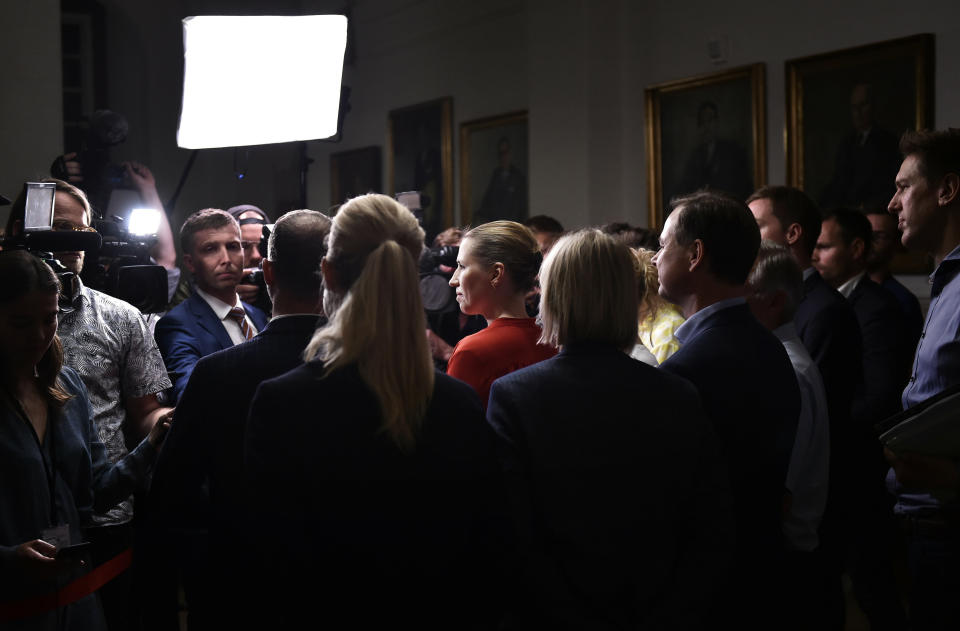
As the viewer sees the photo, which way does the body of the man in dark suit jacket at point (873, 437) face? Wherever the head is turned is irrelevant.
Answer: to the viewer's left

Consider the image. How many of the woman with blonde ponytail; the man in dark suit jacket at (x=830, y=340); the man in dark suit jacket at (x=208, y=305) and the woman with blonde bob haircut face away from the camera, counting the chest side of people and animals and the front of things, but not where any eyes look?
2

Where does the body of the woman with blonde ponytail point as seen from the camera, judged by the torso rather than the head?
away from the camera

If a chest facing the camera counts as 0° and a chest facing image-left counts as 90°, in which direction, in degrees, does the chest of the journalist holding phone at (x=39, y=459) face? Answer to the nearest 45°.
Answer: approximately 315°

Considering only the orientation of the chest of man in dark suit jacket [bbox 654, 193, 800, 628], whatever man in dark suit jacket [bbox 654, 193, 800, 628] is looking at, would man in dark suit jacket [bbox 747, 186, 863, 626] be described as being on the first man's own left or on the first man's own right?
on the first man's own right

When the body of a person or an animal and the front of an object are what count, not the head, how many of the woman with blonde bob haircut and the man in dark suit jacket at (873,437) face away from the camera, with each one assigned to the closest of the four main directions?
1

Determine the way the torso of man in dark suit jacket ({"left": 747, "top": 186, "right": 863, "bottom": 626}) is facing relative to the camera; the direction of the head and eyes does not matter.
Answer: to the viewer's left

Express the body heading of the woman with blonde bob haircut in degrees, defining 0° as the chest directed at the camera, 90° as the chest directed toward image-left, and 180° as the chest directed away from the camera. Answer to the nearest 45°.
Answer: approximately 180°

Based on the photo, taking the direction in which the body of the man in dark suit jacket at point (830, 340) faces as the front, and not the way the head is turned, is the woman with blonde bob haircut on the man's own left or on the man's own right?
on the man's own left
